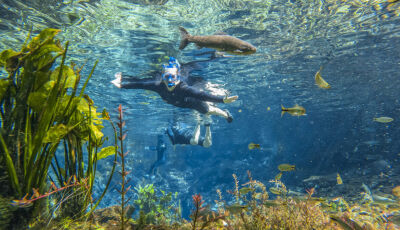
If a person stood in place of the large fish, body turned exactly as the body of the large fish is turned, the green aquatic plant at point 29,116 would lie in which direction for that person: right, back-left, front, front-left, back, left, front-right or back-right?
back-right

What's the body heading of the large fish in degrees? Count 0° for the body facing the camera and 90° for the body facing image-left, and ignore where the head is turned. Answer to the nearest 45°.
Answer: approximately 270°
